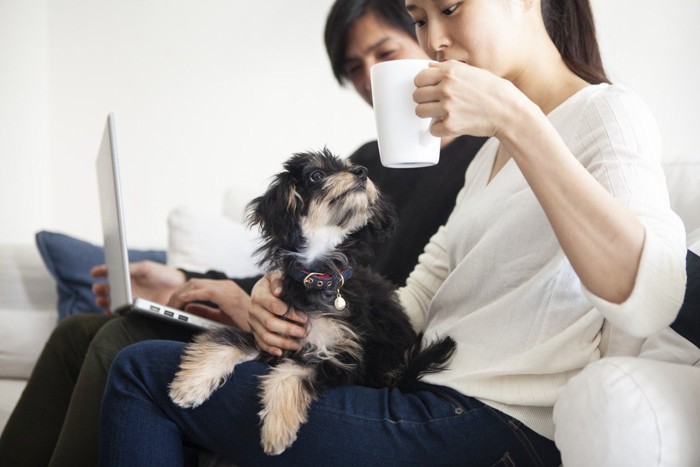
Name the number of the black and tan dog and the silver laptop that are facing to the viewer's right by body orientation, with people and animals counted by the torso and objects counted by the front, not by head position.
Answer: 1

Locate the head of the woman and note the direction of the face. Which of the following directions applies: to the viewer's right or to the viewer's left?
to the viewer's left

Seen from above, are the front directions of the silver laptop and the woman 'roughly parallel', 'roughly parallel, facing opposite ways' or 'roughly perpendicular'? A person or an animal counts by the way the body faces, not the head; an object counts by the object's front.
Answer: roughly parallel, facing opposite ways

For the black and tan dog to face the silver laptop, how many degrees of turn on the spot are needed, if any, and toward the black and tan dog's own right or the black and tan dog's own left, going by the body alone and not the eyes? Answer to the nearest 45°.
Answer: approximately 90° to the black and tan dog's own right

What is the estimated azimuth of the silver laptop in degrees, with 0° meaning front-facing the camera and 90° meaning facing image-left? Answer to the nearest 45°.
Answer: approximately 270°

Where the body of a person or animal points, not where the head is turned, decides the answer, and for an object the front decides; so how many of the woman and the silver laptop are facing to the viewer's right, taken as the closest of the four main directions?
1
